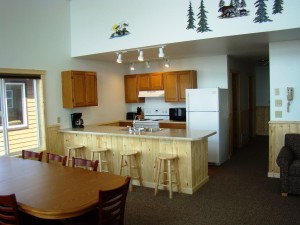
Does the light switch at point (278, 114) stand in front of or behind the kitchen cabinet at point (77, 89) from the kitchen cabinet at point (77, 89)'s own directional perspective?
in front

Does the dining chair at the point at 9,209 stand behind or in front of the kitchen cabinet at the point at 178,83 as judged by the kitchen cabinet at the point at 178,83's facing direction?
in front

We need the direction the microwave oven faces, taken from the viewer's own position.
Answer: facing the viewer

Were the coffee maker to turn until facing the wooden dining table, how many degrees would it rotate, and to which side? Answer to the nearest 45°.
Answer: approximately 45° to its right

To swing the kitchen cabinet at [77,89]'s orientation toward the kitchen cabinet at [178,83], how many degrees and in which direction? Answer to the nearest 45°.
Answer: approximately 45° to its left

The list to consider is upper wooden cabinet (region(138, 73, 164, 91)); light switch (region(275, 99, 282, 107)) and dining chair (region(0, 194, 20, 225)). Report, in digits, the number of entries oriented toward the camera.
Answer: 2

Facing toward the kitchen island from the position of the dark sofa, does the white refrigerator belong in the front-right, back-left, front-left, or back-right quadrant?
front-right

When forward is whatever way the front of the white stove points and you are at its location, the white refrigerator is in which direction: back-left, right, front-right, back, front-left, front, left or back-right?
front-left

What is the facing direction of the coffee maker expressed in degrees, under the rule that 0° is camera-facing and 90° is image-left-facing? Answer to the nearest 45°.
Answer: approximately 315°

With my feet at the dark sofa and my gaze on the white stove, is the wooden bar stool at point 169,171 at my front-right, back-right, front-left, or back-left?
front-left

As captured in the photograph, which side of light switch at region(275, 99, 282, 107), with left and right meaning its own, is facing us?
front

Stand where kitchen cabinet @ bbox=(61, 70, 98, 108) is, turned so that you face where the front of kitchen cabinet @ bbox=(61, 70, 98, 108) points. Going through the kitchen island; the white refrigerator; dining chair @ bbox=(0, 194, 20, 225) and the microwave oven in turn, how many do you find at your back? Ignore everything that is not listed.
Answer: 0

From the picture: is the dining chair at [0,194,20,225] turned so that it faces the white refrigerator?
no

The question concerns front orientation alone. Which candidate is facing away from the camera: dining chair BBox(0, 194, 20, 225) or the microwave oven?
the dining chair

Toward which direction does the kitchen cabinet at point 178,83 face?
toward the camera

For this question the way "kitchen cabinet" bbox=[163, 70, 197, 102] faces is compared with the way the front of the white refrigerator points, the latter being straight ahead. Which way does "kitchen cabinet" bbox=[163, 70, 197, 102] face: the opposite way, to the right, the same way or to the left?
the same way

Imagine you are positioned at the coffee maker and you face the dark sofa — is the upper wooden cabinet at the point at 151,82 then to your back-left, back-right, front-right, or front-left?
front-left

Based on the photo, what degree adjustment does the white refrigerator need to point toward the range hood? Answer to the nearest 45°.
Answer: approximately 135° to its right

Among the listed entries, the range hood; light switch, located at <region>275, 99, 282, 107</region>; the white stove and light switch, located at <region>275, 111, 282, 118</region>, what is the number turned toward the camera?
4
